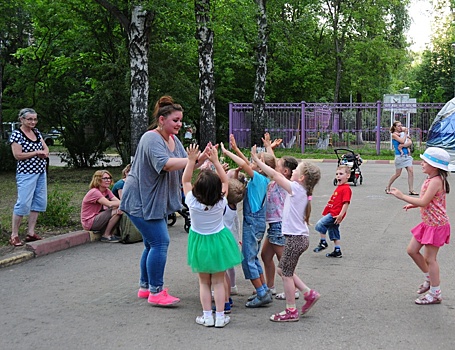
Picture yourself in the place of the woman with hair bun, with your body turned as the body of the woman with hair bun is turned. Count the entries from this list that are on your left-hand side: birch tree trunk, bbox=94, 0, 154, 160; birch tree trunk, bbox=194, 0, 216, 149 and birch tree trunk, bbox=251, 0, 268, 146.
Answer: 3

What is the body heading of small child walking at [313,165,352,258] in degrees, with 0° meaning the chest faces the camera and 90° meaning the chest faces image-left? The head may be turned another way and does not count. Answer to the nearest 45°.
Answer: approximately 45°

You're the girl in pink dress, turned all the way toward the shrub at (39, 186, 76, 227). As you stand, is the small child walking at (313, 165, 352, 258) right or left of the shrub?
right

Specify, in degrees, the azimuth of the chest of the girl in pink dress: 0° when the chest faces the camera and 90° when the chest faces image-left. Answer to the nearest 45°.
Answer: approximately 90°

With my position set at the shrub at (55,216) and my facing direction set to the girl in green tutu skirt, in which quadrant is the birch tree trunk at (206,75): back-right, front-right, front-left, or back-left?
back-left

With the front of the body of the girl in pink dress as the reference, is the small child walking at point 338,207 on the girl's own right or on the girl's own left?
on the girl's own right

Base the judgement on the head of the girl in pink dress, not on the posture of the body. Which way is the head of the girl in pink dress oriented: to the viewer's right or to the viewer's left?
to the viewer's left

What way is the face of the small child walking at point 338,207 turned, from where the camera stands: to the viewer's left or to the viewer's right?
to the viewer's left

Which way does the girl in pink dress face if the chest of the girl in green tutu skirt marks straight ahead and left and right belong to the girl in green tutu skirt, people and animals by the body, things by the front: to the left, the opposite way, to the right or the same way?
to the left

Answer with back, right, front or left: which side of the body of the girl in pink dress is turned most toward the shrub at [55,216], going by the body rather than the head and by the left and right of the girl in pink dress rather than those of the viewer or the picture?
front

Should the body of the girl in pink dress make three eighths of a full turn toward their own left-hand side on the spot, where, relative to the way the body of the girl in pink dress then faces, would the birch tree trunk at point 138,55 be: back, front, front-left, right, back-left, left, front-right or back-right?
back

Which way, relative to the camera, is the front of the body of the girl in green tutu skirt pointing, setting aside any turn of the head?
away from the camera
